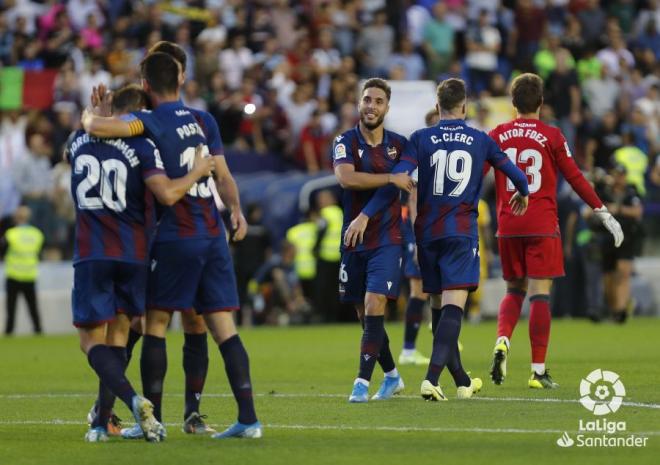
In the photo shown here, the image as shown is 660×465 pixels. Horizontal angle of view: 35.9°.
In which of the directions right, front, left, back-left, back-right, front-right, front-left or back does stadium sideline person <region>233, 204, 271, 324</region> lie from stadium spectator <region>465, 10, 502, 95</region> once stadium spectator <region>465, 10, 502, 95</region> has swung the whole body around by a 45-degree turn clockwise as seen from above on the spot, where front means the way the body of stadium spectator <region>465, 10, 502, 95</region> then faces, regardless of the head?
front

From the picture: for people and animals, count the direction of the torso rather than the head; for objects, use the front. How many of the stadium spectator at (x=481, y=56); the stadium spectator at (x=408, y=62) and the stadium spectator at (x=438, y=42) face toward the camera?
3

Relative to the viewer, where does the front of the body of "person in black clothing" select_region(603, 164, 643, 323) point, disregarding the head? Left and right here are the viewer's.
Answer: facing the viewer and to the left of the viewer

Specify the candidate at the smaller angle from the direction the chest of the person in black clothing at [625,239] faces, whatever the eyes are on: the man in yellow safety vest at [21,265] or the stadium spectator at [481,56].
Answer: the man in yellow safety vest

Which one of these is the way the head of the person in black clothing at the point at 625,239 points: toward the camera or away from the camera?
toward the camera

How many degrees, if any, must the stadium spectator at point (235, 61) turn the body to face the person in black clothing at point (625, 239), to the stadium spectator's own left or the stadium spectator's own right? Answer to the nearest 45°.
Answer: approximately 45° to the stadium spectator's own left

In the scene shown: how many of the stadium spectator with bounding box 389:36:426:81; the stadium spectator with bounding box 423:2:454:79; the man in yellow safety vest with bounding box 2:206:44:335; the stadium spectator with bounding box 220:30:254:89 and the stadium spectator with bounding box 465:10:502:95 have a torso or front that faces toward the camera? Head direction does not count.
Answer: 4

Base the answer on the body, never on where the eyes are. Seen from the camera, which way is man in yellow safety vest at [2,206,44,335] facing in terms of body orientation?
away from the camera

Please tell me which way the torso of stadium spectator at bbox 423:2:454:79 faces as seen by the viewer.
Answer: toward the camera

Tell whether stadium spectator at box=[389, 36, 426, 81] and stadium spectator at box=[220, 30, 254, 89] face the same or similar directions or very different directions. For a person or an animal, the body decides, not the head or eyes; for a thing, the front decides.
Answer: same or similar directions

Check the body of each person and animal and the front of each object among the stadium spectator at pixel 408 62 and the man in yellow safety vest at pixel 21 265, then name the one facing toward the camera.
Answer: the stadium spectator

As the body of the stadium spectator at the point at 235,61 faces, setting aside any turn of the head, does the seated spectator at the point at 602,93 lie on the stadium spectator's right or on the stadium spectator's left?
on the stadium spectator's left

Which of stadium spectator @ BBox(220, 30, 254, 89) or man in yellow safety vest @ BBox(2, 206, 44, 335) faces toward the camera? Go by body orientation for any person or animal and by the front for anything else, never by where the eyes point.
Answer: the stadium spectator

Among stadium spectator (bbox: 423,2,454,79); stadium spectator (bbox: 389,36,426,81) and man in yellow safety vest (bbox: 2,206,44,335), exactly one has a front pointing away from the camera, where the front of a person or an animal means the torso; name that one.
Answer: the man in yellow safety vest

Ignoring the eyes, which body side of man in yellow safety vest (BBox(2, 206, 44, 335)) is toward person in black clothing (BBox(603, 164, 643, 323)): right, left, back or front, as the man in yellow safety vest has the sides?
right

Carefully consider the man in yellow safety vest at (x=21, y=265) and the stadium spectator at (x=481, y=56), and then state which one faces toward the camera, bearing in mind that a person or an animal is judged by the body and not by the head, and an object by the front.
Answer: the stadium spectator

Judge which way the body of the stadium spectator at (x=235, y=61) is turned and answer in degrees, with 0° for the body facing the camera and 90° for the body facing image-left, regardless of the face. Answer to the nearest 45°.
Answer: approximately 0°

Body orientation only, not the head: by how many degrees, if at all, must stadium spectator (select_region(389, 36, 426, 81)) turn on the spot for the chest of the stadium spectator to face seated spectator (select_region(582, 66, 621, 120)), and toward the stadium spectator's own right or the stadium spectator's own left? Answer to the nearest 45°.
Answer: approximately 90° to the stadium spectator's own left

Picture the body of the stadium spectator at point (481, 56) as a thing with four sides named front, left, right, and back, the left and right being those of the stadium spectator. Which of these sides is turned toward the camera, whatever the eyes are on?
front
